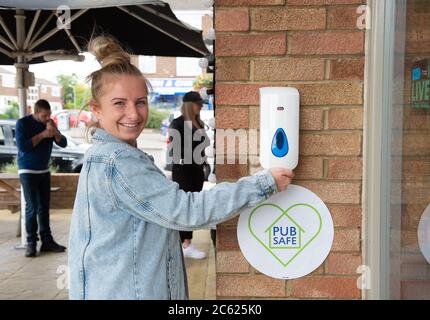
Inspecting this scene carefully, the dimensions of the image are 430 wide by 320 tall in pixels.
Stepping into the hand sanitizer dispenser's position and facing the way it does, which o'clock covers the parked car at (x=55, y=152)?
The parked car is roughly at 5 o'clock from the hand sanitizer dispenser.

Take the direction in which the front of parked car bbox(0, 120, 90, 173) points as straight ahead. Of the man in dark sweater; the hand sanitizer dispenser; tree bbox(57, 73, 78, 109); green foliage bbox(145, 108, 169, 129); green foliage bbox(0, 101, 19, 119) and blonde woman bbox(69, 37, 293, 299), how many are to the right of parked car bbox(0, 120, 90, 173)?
3

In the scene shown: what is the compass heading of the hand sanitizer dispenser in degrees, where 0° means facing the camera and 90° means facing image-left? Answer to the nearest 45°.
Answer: approximately 0°

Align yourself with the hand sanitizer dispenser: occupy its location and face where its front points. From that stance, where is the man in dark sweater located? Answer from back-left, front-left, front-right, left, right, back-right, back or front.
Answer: back-right

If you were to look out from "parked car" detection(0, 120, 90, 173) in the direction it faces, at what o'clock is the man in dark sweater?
The man in dark sweater is roughly at 3 o'clock from the parked car.

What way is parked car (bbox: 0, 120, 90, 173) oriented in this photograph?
to the viewer's right

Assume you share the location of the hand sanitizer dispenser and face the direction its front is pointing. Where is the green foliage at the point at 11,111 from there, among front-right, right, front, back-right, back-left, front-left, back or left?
back-right

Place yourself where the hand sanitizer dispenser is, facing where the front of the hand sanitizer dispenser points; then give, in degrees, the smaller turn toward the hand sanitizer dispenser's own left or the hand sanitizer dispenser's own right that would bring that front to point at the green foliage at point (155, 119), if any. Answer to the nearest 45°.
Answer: approximately 180°
